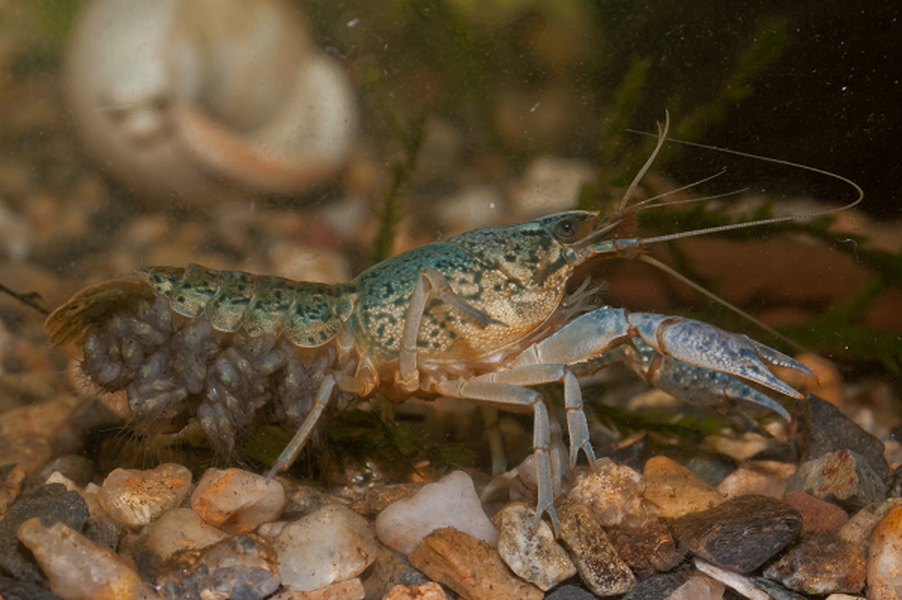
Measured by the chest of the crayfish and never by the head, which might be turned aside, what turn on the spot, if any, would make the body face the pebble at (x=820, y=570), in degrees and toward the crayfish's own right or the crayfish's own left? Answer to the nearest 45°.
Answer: approximately 45° to the crayfish's own right

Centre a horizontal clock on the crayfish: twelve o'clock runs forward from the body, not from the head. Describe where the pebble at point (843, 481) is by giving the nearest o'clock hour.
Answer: The pebble is roughly at 1 o'clock from the crayfish.

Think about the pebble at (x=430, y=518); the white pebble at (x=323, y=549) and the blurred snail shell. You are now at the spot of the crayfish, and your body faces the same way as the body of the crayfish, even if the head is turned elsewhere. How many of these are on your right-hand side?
2

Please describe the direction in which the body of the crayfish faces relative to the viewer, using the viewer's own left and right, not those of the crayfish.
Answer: facing to the right of the viewer

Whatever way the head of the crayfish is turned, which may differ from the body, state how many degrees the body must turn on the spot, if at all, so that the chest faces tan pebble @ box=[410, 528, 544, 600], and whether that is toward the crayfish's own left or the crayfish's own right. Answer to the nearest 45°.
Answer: approximately 90° to the crayfish's own right

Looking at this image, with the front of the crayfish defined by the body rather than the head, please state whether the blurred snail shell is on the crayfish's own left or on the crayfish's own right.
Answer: on the crayfish's own left

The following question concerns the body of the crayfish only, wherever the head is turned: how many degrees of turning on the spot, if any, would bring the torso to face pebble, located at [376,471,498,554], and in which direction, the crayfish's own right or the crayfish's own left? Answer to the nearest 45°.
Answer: approximately 90° to the crayfish's own right
